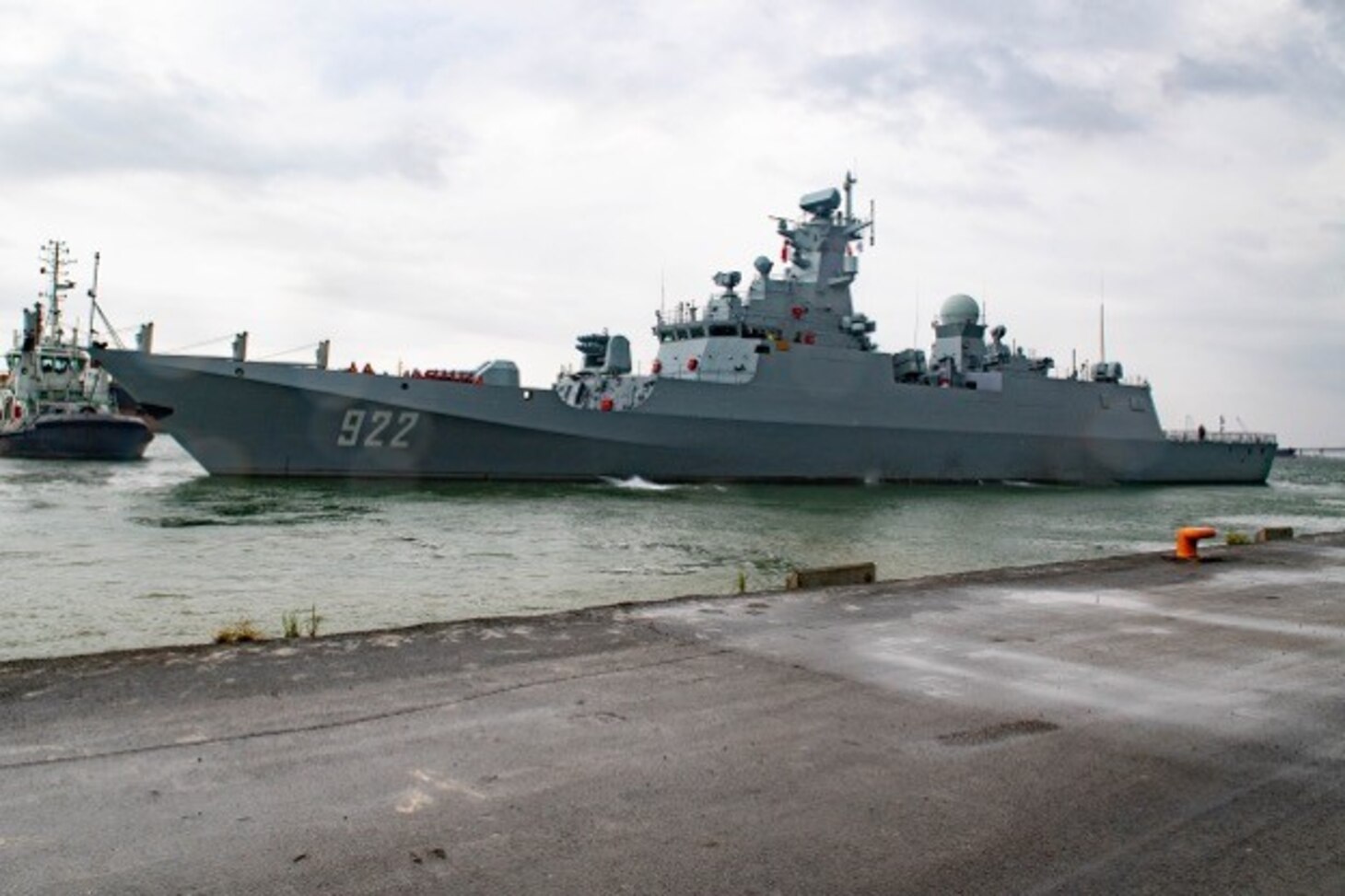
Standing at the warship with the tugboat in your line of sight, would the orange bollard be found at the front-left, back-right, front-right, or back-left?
back-left

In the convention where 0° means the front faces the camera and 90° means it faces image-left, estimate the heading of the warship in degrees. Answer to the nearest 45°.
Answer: approximately 90°

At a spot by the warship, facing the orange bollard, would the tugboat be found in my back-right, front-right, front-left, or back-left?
back-right

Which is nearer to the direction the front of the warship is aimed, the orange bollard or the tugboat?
the tugboat

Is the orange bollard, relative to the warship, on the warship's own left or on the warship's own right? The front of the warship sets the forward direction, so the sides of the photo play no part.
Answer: on the warship's own left
